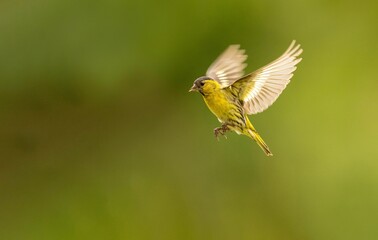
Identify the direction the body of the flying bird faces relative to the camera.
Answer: to the viewer's left
